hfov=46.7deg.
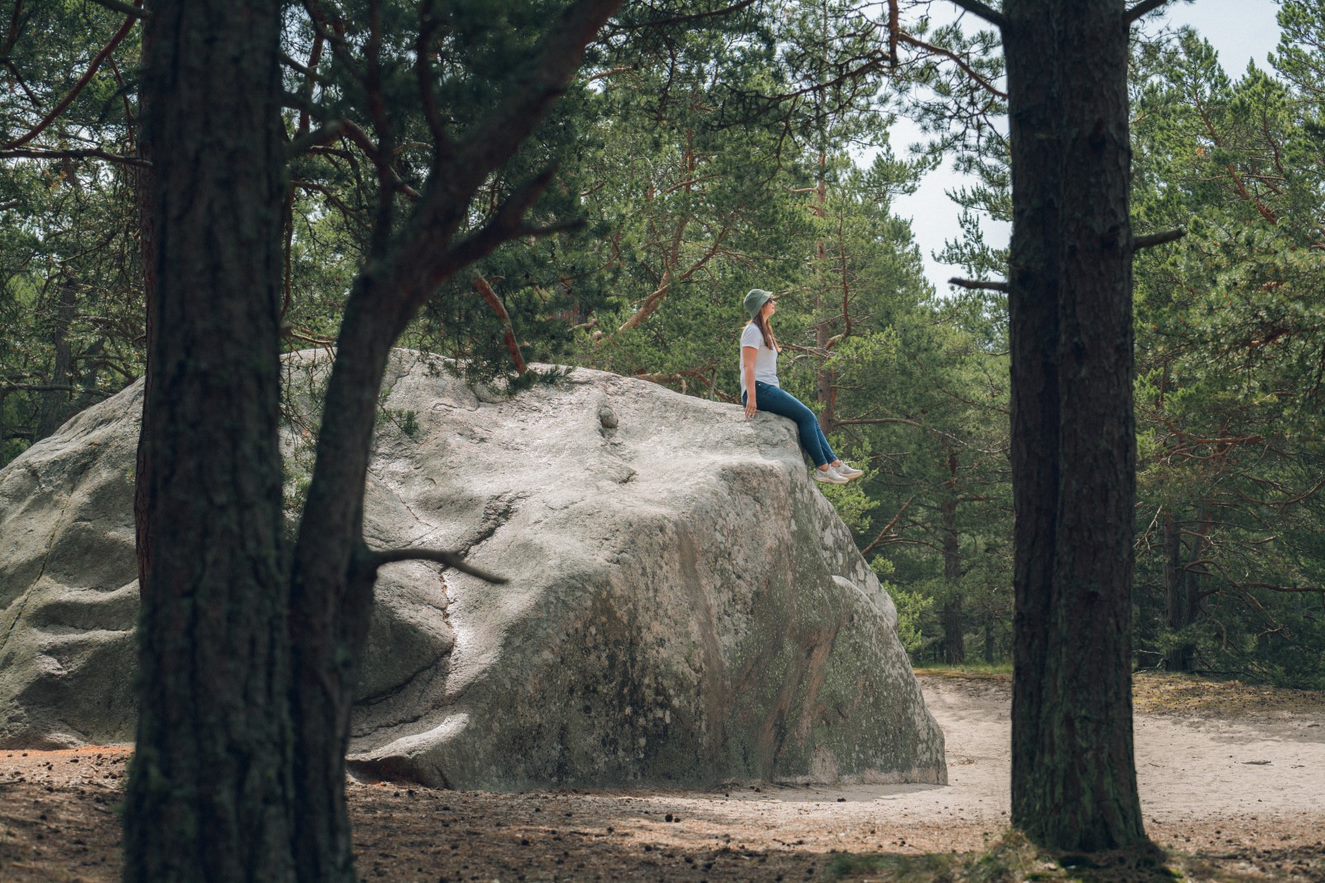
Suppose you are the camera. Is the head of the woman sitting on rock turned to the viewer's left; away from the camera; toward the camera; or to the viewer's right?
to the viewer's right

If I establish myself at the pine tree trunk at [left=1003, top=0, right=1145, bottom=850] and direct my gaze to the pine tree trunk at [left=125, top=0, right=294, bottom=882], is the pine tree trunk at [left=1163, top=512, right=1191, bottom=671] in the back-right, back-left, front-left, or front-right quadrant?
back-right

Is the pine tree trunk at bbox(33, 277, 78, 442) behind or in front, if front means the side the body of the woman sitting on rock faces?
behind

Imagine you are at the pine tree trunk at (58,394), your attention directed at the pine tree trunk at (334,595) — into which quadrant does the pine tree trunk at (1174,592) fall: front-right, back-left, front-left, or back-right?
front-left

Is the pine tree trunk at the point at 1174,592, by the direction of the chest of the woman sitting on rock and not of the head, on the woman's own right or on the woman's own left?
on the woman's own left

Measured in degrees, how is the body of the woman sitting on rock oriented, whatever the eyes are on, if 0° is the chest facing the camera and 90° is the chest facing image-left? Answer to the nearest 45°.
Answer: approximately 270°

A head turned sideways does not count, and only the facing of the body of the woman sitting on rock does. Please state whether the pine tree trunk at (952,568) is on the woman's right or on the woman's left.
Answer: on the woman's left

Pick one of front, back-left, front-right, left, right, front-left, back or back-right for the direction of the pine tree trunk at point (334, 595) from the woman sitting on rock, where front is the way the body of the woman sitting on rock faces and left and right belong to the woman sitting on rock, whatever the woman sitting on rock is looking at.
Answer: right

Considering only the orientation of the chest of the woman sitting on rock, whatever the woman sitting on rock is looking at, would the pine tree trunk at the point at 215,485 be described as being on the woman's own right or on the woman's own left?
on the woman's own right
